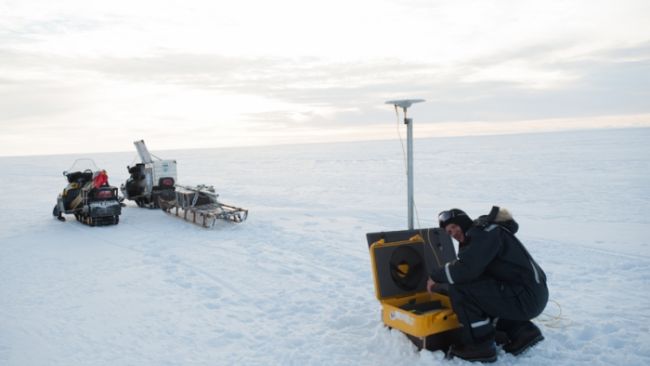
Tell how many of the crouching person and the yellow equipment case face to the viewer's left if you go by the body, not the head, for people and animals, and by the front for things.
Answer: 1

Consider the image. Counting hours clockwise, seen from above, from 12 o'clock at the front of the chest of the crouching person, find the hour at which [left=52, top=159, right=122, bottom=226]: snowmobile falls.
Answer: The snowmobile is roughly at 1 o'clock from the crouching person.

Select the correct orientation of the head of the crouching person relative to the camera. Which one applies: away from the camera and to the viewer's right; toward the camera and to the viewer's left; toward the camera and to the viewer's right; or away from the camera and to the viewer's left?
toward the camera and to the viewer's left

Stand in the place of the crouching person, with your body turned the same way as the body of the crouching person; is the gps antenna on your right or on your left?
on your right

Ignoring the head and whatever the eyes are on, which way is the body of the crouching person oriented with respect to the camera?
to the viewer's left

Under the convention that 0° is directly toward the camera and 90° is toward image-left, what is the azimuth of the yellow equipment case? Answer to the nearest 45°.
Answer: approximately 315°

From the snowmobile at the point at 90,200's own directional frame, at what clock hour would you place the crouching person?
The crouching person is roughly at 7 o'clock from the snowmobile.

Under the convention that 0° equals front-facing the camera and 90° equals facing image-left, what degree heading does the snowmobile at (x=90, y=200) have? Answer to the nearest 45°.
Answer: approximately 135°

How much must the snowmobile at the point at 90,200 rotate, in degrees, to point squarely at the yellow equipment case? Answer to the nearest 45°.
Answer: approximately 135° to its left

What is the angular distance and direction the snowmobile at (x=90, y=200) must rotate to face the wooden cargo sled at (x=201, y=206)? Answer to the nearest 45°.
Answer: approximately 180°

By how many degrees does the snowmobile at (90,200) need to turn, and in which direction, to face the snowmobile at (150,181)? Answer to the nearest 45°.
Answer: approximately 90° to its right
